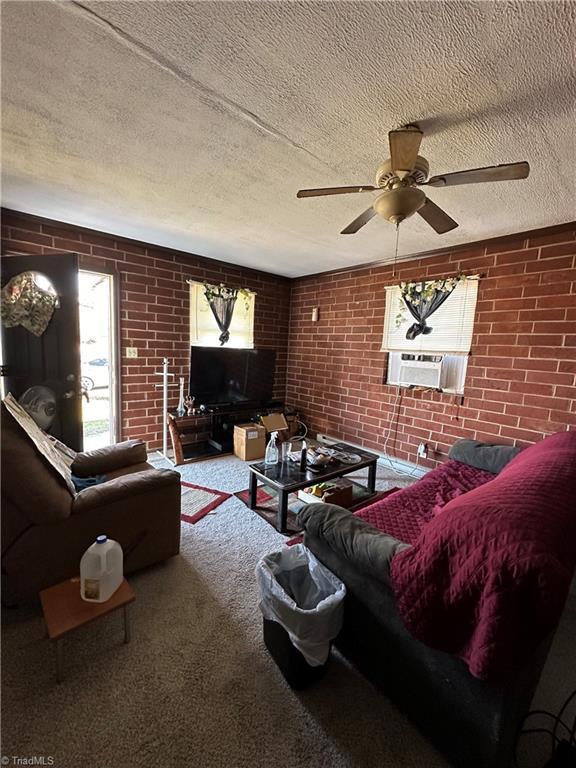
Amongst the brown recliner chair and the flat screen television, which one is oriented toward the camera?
the flat screen television

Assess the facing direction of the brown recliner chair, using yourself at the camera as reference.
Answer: facing away from the viewer and to the right of the viewer

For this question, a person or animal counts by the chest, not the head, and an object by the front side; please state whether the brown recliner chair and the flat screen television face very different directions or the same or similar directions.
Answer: very different directions

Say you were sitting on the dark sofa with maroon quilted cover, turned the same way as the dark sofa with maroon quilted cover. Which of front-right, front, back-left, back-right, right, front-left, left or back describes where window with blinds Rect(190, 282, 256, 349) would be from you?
front

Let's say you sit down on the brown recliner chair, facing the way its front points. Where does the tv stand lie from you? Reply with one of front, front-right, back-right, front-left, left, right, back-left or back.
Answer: front

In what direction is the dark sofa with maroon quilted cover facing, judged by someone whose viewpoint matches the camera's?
facing away from the viewer and to the left of the viewer

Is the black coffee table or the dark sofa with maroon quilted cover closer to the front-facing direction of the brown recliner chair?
the black coffee table

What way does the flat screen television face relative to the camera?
toward the camera

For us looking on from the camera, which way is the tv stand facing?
facing the viewer and to the right of the viewer

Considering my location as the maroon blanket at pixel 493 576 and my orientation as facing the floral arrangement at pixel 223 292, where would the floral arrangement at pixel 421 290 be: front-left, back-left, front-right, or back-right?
front-right

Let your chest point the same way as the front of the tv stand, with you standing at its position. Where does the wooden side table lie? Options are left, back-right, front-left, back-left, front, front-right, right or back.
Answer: front-right

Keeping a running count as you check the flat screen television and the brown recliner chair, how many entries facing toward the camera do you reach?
1

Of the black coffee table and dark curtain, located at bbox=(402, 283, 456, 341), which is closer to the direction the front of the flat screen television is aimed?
the black coffee table

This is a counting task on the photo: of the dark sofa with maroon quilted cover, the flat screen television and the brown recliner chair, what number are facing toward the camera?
1
